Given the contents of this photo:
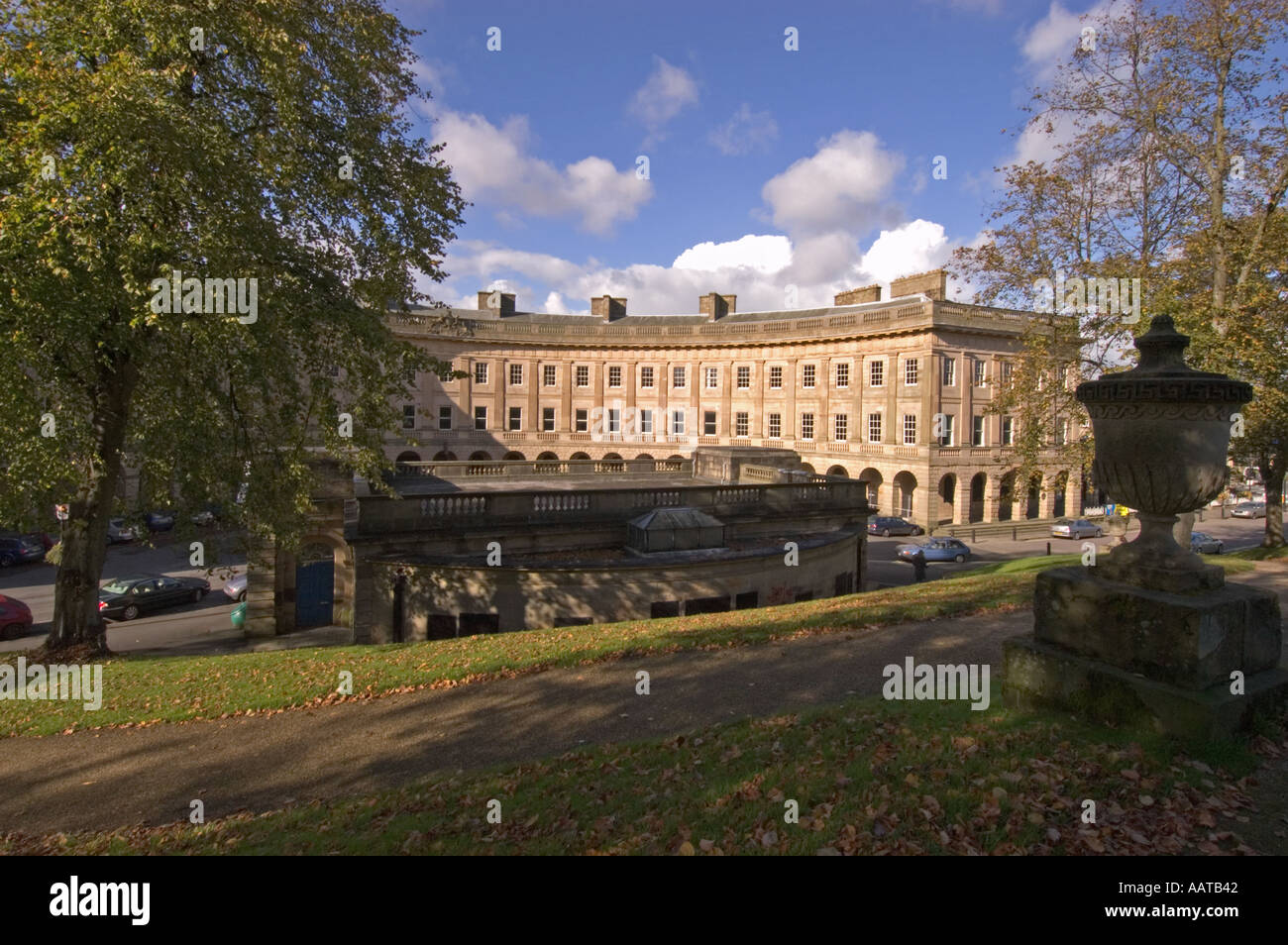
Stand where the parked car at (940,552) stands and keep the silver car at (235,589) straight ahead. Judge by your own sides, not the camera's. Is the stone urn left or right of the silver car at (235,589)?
left
